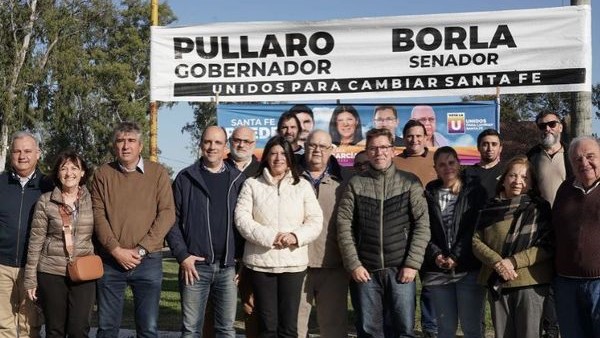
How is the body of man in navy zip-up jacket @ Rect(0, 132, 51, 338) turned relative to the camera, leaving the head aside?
toward the camera

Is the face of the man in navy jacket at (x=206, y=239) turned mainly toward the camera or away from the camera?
toward the camera

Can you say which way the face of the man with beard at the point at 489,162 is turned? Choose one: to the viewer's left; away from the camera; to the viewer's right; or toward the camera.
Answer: toward the camera

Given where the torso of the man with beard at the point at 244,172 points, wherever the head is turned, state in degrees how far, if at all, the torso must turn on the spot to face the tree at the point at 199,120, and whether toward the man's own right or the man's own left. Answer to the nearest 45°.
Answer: approximately 180°

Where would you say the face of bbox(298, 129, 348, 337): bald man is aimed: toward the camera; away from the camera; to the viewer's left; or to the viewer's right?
toward the camera

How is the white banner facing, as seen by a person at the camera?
facing the viewer

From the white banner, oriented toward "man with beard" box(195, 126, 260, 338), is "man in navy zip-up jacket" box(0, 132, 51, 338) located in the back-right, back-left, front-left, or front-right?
front-right

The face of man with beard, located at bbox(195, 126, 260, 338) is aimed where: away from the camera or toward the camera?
toward the camera

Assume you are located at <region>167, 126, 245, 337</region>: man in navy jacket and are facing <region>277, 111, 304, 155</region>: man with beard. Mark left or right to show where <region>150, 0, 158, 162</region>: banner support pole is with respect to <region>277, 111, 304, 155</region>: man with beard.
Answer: left

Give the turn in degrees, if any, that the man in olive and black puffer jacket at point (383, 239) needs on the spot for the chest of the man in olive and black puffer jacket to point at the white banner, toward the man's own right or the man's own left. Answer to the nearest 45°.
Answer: approximately 180°

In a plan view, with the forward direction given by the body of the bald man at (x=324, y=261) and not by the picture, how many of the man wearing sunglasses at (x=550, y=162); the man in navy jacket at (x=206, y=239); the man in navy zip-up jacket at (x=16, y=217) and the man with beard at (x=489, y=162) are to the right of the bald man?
2

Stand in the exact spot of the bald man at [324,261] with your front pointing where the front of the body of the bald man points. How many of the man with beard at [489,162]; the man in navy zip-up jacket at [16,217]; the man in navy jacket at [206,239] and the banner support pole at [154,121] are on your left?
1

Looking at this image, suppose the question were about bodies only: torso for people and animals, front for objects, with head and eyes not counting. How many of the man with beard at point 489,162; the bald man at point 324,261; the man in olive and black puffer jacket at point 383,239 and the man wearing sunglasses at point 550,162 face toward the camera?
4

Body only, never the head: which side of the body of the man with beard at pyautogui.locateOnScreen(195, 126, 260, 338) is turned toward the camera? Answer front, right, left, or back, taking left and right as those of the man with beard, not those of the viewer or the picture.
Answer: front

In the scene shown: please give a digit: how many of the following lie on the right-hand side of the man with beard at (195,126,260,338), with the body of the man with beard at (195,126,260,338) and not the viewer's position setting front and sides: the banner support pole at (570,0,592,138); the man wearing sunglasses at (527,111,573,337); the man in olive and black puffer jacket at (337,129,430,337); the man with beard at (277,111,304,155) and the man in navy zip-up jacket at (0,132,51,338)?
1

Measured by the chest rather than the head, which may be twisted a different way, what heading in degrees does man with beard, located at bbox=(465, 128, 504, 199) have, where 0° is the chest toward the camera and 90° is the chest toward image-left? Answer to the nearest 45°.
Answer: approximately 0°
